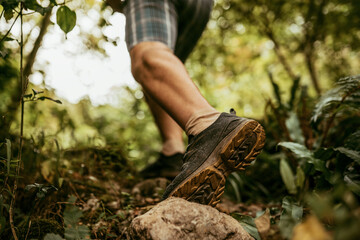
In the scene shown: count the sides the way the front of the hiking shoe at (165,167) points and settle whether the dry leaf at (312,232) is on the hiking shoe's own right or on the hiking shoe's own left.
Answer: on the hiking shoe's own left

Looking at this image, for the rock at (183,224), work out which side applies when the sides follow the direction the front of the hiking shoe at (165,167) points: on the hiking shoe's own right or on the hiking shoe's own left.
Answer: on the hiking shoe's own left

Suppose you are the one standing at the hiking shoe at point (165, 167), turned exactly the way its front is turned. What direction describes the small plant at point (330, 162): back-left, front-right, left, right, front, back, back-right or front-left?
back-left

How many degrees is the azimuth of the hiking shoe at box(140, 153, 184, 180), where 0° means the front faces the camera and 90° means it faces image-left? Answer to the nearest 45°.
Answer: approximately 90°
